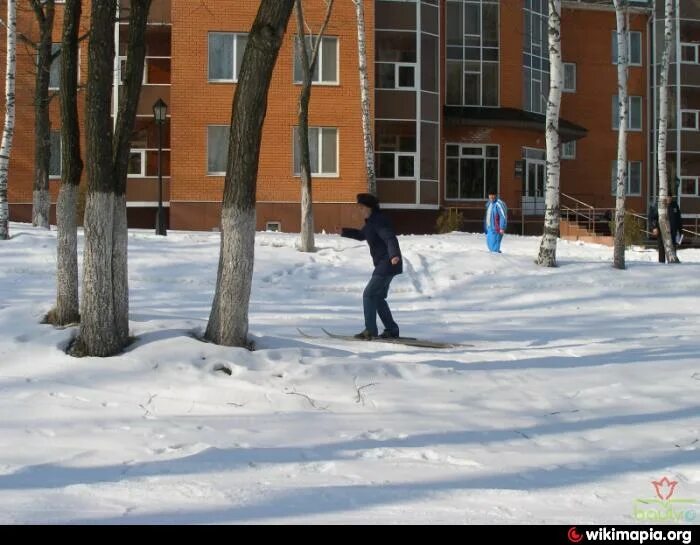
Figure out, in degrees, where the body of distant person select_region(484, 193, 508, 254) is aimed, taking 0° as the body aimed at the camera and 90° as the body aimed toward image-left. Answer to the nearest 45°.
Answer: approximately 45°

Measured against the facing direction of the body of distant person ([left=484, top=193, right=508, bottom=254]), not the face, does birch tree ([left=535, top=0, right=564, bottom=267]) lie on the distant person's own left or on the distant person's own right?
on the distant person's own left

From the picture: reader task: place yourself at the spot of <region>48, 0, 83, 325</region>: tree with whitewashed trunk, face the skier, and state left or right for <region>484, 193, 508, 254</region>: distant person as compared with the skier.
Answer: left

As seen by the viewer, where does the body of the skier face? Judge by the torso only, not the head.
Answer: to the viewer's left

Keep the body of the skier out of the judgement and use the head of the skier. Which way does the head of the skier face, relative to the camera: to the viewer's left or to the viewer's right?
to the viewer's left
